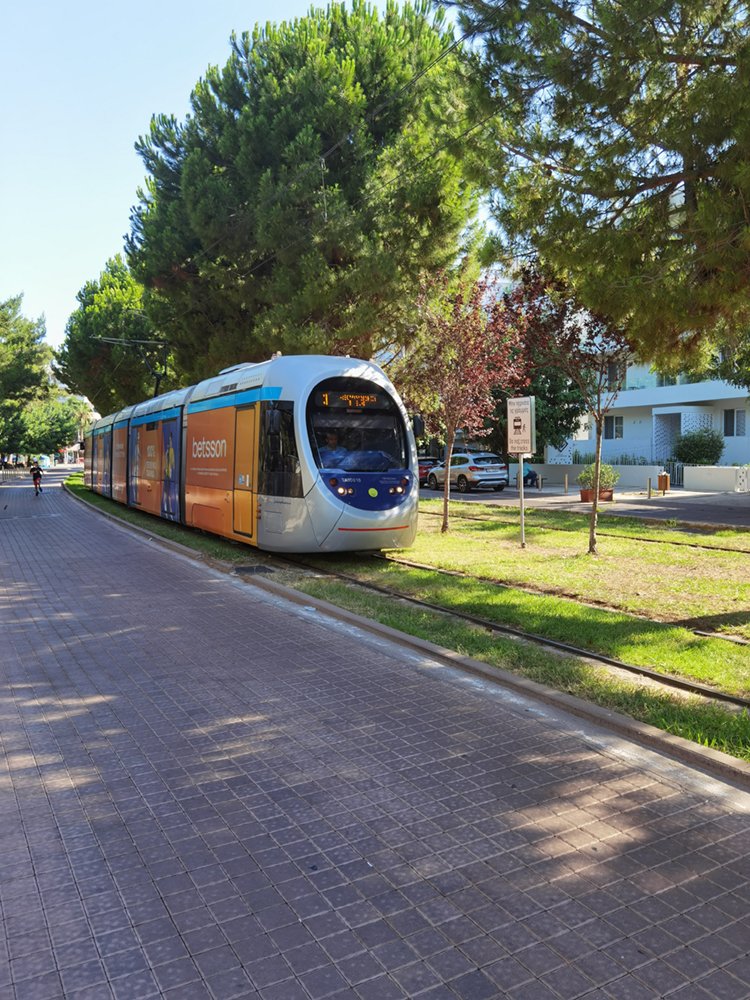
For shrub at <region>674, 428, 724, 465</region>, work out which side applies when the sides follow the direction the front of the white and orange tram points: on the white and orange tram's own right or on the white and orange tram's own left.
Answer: on the white and orange tram's own left

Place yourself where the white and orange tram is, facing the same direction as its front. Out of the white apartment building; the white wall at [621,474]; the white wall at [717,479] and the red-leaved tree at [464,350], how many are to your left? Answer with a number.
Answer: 4

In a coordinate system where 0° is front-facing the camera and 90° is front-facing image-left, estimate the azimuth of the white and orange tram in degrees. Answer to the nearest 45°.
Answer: approximately 315°

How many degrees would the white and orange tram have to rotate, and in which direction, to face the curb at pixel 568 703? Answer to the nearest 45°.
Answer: approximately 45° to its right

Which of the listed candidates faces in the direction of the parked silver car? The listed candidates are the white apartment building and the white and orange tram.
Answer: the white apartment building

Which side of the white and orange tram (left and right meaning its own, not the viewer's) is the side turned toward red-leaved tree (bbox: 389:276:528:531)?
left

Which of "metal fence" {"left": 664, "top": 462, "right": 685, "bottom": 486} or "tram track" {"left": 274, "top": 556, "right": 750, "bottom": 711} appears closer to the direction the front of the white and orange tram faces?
the tram track

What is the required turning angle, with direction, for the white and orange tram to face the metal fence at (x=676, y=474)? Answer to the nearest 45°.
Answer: approximately 90° to its left

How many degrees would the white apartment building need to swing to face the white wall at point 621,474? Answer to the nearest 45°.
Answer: approximately 45° to its left

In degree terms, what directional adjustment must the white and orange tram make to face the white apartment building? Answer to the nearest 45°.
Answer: approximately 90° to its left
